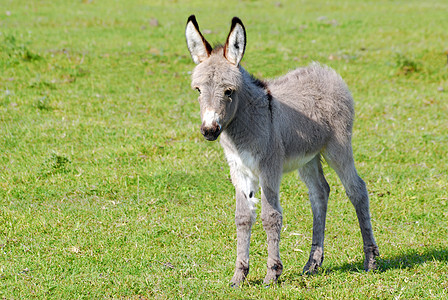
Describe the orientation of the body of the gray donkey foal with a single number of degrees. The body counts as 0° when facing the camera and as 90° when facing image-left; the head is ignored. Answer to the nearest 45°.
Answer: approximately 45°
